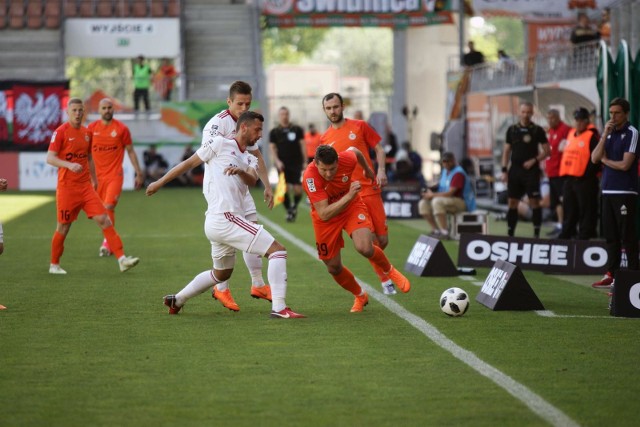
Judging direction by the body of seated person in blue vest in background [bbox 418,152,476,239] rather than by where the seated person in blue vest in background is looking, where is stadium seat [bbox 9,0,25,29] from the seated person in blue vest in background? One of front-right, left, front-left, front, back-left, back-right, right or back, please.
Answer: right

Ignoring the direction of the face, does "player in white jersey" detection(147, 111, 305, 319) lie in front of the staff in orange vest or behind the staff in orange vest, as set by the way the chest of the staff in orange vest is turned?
in front

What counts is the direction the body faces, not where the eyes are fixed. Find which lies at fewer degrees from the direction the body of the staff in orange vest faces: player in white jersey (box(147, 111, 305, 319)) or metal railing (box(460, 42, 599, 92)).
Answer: the player in white jersey

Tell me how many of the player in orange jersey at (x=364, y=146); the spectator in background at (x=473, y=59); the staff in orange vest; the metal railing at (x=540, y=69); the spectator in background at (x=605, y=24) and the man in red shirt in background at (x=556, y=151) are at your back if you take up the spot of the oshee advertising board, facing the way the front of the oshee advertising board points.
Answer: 5

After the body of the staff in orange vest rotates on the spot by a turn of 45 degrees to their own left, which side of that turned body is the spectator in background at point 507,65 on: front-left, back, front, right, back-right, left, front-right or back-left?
back

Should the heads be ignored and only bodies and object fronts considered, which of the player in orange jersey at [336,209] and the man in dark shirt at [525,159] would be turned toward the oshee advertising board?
the man in dark shirt
